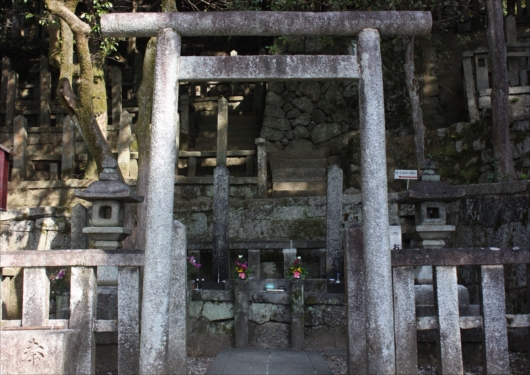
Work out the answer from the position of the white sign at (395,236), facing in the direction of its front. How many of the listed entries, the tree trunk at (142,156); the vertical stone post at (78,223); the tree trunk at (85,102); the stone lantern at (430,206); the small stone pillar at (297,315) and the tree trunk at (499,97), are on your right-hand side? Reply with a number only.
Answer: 4

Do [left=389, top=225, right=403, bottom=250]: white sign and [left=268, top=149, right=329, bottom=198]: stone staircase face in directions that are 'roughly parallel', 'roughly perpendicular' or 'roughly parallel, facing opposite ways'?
roughly parallel

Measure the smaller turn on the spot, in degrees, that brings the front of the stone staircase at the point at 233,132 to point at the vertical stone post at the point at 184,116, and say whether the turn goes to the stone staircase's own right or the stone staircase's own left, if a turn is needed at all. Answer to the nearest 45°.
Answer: approximately 45° to the stone staircase's own right

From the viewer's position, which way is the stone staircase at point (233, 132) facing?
facing the viewer

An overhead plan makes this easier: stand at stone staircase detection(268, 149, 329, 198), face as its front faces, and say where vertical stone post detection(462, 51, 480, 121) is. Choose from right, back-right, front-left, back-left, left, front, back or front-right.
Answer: left

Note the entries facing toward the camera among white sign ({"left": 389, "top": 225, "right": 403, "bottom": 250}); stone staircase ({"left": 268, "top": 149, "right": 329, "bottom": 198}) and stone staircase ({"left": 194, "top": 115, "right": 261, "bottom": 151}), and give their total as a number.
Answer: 3

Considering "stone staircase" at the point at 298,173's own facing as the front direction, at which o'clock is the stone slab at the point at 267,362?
The stone slab is roughly at 12 o'clock from the stone staircase.

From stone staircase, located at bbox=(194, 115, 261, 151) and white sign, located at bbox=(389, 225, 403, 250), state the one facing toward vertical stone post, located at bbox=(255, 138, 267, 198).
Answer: the stone staircase

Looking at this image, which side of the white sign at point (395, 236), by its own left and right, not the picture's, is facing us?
front

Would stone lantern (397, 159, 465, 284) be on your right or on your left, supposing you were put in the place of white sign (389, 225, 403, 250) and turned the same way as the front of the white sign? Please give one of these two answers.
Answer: on your left

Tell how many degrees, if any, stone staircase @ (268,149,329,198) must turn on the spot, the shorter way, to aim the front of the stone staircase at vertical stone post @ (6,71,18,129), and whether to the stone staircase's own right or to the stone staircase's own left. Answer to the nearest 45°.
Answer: approximately 90° to the stone staircase's own right

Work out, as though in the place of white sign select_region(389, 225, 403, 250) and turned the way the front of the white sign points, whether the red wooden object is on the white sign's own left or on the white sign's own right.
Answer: on the white sign's own right

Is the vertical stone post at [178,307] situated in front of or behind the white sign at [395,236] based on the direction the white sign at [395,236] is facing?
in front

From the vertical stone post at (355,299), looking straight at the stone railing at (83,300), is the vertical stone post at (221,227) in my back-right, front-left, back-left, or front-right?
front-right

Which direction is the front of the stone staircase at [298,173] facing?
toward the camera

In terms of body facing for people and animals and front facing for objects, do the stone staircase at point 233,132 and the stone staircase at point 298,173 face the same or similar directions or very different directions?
same or similar directions

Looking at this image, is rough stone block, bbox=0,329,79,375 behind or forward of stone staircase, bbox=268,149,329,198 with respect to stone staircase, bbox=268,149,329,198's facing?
forward

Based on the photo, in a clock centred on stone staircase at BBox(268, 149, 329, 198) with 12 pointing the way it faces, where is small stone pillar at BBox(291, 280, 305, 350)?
The small stone pillar is roughly at 12 o'clock from the stone staircase.

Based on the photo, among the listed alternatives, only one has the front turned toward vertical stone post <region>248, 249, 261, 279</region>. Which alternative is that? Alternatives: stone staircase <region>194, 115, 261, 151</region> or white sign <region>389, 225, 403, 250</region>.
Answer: the stone staircase
